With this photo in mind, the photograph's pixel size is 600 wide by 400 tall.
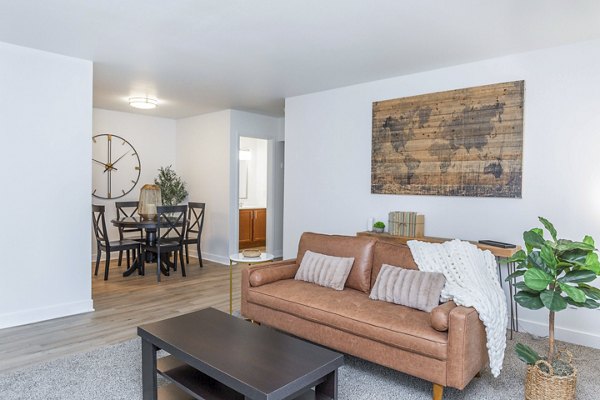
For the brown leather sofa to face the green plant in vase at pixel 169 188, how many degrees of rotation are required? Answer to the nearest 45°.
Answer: approximately 90° to its right

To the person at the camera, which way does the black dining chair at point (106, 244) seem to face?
facing away from the viewer and to the right of the viewer

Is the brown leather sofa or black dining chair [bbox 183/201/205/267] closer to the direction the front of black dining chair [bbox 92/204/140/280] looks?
the black dining chair

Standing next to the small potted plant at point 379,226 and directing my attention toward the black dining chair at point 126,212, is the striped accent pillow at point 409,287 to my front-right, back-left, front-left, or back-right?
back-left

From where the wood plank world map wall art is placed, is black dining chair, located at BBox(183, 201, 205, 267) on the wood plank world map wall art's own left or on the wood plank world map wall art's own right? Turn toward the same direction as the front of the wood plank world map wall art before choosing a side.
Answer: on the wood plank world map wall art's own right

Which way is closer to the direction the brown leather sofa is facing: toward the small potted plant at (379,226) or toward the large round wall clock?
the large round wall clock

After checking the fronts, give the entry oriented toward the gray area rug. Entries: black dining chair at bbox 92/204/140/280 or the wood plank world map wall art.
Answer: the wood plank world map wall art

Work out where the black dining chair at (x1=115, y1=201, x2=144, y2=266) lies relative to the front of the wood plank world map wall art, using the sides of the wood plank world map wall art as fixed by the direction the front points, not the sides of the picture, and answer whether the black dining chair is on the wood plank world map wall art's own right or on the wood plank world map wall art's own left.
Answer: on the wood plank world map wall art's own right
